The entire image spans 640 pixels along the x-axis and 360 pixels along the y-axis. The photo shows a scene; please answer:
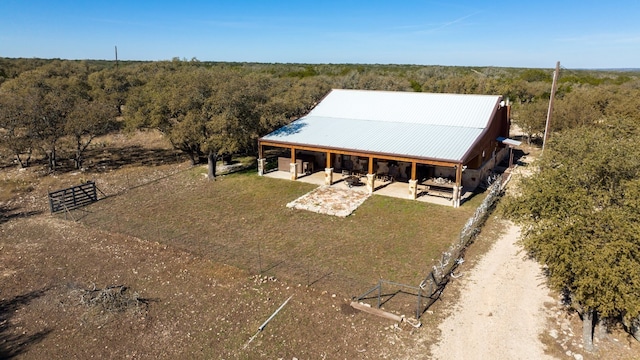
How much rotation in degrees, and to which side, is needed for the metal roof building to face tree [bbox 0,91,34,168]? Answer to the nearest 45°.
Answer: approximately 45° to its right

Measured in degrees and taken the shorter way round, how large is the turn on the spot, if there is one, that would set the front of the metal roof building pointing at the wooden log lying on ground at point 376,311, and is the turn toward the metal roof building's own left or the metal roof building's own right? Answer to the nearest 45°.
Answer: approximately 45° to the metal roof building's own left

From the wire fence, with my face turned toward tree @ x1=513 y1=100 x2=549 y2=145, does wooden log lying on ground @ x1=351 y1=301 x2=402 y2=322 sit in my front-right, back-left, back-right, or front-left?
back-left

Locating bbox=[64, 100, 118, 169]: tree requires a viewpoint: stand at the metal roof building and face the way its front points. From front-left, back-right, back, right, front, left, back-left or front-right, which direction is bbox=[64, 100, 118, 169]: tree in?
front-right

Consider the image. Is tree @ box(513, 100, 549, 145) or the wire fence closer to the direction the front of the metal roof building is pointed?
the wire fence

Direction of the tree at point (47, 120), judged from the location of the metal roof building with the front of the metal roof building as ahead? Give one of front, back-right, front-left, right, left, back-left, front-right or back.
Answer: front-right

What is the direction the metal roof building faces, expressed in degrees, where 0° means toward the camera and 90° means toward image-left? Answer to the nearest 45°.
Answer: approximately 45°

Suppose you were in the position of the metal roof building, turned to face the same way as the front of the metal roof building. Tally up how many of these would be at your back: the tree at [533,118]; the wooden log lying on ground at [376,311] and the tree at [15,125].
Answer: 1

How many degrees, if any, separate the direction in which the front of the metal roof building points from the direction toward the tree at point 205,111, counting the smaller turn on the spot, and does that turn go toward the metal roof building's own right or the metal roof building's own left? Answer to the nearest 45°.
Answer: approximately 45° to the metal roof building's own right

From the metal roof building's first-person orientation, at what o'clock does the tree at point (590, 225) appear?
The tree is roughly at 10 o'clock from the metal roof building.

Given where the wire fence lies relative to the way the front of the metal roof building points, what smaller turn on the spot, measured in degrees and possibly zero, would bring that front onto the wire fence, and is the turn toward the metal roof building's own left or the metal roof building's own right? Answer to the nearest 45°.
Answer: approximately 45° to the metal roof building's own left
